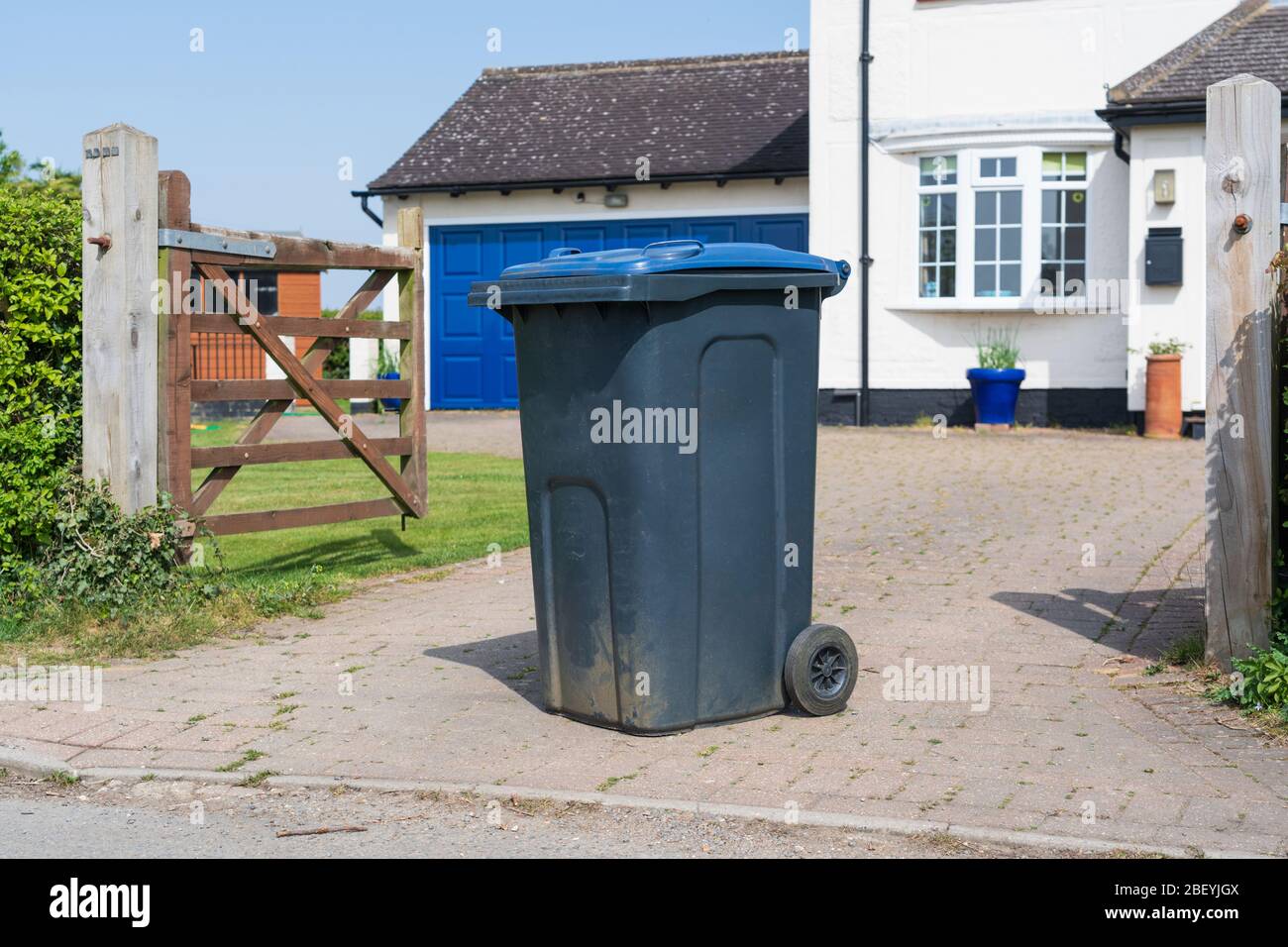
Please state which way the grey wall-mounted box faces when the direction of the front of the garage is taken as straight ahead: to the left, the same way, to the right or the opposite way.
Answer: the same way

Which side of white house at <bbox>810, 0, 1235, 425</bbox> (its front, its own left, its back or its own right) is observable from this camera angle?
front

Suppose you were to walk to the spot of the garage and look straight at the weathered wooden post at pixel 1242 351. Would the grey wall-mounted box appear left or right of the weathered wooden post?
left

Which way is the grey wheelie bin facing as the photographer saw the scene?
facing the viewer and to the left of the viewer

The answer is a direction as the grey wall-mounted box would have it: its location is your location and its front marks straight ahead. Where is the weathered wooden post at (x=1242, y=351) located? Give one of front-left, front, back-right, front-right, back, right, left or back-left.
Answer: front

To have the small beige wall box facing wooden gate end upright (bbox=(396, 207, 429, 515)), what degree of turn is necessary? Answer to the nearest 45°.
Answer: approximately 45° to its right

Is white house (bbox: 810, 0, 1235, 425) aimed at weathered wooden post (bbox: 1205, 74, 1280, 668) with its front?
yes

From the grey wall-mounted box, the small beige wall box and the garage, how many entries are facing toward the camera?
3

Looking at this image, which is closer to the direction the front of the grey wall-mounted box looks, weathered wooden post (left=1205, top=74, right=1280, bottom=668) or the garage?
the weathered wooden post

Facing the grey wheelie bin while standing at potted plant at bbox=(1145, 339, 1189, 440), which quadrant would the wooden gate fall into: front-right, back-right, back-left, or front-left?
front-right

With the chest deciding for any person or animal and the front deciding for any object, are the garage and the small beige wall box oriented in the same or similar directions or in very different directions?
same or similar directions

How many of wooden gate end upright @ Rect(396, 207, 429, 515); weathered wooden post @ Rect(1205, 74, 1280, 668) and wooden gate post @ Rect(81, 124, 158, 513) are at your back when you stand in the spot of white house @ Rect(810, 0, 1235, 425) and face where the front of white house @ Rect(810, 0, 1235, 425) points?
0

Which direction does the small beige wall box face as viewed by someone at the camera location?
facing the viewer

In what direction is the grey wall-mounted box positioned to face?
toward the camera

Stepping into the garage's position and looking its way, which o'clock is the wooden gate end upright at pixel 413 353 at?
The wooden gate end upright is roughly at 12 o'clock from the garage.
